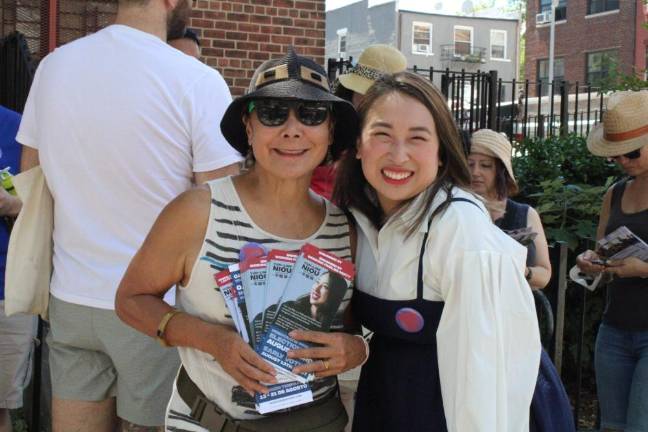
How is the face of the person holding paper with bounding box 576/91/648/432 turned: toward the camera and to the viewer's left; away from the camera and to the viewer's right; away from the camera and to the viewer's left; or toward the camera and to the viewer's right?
toward the camera and to the viewer's left

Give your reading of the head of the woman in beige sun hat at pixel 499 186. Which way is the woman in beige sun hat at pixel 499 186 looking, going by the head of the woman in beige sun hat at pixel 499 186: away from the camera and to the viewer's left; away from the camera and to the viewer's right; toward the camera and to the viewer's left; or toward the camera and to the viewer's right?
toward the camera and to the viewer's left

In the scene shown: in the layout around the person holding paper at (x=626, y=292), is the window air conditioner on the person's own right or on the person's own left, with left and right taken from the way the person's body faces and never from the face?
on the person's own right

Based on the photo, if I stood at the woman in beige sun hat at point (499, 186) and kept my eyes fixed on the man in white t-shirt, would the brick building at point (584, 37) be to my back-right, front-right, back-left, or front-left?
back-right

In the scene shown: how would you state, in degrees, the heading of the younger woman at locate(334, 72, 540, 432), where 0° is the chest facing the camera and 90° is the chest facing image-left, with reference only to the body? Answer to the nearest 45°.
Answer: approximately 45°

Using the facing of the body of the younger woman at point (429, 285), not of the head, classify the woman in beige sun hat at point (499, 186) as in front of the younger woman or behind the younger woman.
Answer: behind

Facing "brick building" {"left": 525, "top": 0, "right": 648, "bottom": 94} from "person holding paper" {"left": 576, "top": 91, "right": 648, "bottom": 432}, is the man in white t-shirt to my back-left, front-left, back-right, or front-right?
back-left

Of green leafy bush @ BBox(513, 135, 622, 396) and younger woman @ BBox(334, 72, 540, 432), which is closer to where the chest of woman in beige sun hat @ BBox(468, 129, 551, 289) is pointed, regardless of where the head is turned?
the younger woman

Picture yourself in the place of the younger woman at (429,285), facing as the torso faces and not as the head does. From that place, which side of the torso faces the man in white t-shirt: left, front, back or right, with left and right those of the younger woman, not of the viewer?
right

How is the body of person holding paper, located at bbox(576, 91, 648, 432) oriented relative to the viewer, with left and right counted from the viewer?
facing the viewer and to the left of the viewer

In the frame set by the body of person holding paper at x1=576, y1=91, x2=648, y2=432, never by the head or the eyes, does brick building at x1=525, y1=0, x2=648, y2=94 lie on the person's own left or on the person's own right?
on the person's own right
